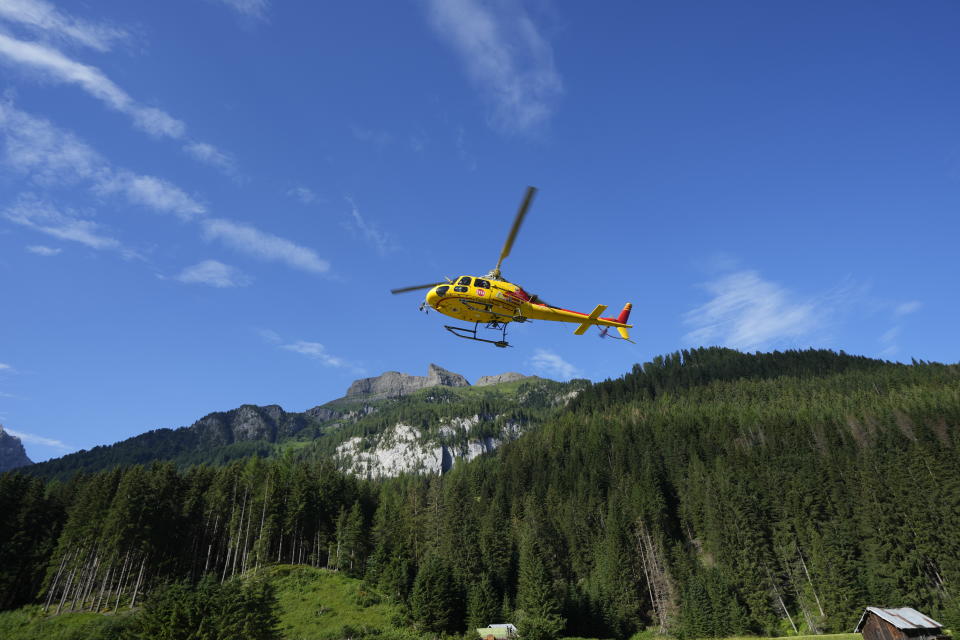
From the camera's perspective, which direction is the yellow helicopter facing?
to the viewer's left

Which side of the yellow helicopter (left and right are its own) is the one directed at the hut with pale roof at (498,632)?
right

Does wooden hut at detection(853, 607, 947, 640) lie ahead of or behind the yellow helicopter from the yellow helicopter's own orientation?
behind
